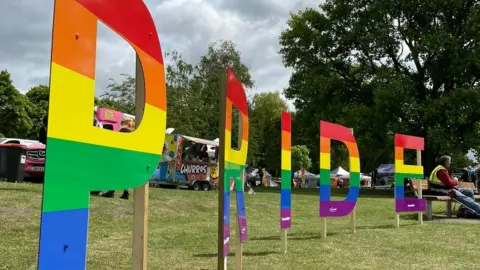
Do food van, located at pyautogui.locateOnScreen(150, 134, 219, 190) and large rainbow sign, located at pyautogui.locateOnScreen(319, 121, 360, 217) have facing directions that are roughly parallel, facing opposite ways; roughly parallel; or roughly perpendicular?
roughly perpendicular

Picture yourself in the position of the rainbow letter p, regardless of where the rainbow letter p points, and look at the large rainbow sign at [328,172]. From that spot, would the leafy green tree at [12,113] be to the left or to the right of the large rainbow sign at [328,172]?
left
